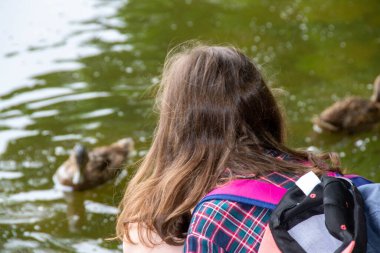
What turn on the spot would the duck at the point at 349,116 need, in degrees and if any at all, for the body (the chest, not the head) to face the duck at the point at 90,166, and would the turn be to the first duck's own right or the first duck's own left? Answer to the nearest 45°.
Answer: approximately 135° to the first duck's own right

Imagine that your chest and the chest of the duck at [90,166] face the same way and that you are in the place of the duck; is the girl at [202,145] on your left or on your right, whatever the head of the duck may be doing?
on your left

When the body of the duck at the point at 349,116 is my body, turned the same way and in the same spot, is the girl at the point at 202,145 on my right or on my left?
on my right

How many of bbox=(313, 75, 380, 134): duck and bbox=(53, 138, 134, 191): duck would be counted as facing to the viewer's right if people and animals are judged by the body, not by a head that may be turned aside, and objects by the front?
1

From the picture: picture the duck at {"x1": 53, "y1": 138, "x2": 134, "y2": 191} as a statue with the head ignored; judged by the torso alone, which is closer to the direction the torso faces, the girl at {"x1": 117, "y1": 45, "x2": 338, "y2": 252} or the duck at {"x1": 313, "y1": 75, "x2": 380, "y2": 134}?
the girl

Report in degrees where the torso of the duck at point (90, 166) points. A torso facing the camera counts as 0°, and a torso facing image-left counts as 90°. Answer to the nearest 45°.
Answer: approximately 45°

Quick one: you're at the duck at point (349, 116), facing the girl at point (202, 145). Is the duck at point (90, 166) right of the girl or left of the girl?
right

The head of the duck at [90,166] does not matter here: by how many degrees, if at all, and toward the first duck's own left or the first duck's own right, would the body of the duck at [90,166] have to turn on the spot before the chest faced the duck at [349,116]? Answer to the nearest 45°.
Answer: approximately 135° to the first duck's own left

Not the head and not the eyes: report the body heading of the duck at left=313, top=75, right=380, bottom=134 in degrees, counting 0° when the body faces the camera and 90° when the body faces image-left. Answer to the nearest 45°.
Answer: approximately 270°
